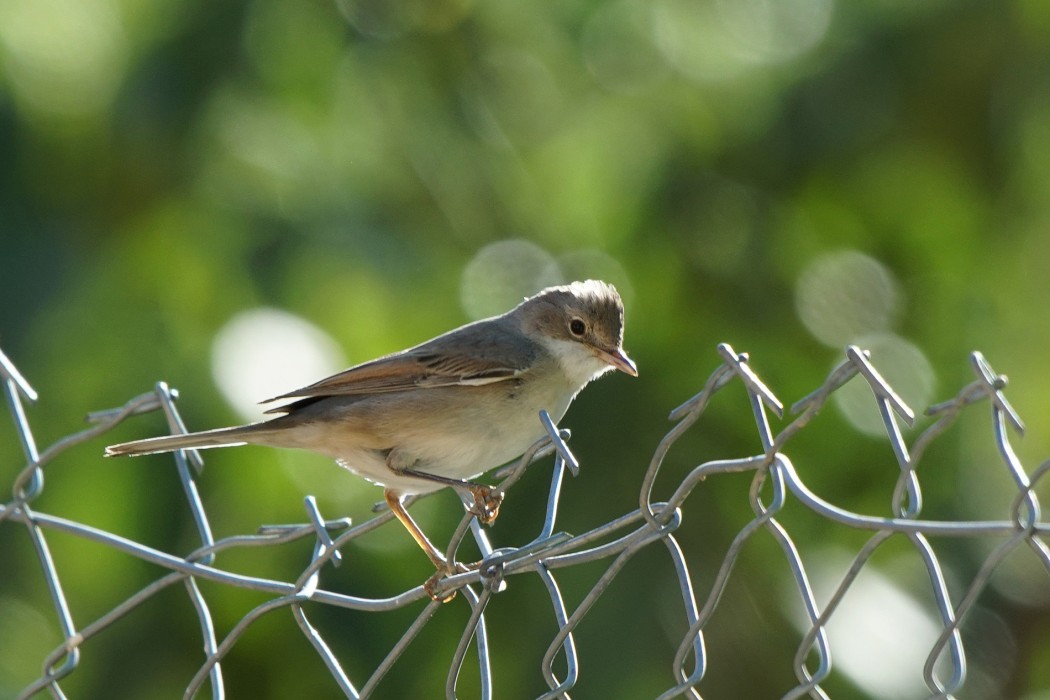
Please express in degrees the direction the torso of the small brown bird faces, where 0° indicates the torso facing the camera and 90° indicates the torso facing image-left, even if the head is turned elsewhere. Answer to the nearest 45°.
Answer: approximately 270°
